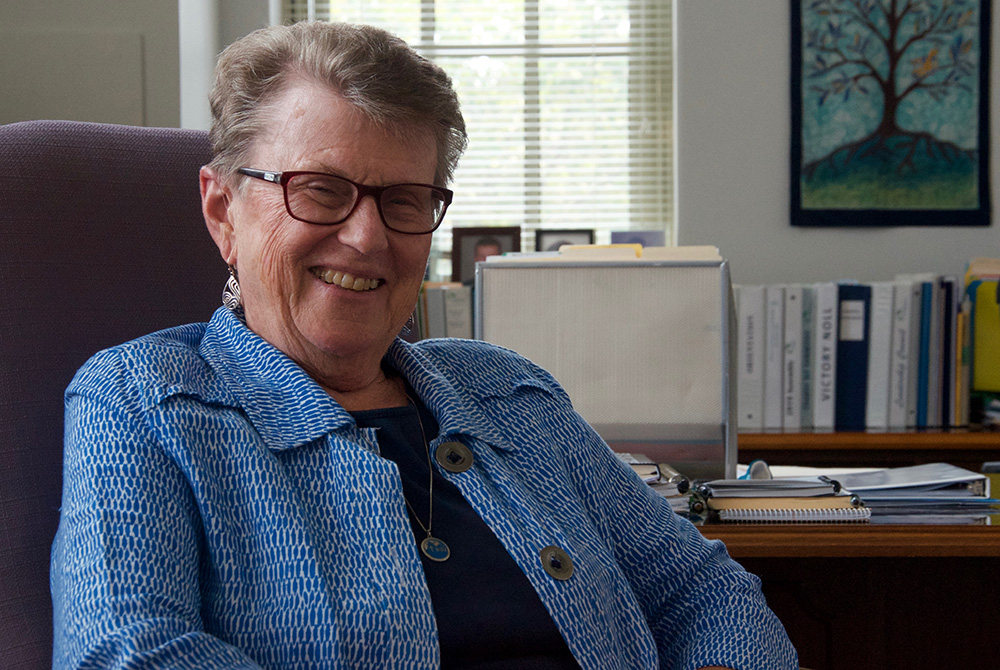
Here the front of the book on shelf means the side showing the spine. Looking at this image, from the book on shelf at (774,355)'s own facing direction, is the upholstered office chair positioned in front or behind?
in front

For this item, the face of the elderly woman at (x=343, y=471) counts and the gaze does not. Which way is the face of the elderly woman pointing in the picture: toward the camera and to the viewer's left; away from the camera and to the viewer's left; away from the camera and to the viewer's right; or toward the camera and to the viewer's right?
toward the camera and to the viewer's right

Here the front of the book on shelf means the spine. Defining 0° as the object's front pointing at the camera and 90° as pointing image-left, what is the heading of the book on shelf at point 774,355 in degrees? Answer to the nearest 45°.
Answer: approximately 0°

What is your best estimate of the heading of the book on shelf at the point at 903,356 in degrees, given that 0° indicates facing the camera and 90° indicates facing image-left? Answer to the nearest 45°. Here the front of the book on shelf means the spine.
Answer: approximately 0°
